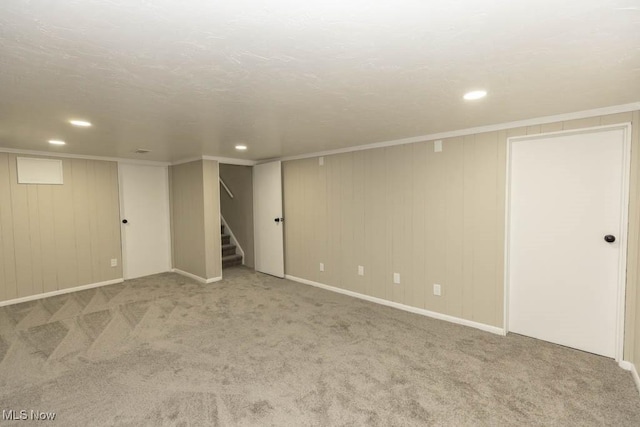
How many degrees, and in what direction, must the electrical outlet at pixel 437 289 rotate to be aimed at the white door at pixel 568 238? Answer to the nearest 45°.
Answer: approximately 135° to its left

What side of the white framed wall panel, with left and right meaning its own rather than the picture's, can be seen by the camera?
front

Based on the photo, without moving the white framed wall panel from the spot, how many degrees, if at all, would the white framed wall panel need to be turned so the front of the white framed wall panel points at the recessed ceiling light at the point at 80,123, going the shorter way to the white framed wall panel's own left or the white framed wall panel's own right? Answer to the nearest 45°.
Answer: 0° — it already faces it

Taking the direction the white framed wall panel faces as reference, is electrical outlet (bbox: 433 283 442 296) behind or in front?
in front

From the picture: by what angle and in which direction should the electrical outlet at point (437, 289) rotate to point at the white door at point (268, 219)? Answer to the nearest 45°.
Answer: approximately 45° to its right

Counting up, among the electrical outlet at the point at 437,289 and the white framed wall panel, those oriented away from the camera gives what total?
0

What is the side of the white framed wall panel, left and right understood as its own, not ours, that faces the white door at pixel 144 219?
left

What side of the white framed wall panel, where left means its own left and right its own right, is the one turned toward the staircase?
left

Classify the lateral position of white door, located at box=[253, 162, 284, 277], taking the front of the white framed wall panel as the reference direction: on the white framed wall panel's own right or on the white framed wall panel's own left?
on the white framed wall panel's own left

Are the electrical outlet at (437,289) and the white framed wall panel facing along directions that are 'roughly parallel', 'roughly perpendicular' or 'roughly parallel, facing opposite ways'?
roughly perpendicular

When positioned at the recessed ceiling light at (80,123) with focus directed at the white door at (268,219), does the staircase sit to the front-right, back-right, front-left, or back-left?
front-left

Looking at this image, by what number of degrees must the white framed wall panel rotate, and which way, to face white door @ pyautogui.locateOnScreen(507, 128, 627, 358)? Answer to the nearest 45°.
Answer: approximately 45° to its left

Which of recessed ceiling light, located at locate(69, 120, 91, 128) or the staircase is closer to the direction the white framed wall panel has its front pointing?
the recessed ceiling light

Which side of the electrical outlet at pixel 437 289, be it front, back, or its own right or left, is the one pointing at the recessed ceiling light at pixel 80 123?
front

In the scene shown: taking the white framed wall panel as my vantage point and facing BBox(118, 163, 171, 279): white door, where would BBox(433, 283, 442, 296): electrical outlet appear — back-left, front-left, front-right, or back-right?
front-right

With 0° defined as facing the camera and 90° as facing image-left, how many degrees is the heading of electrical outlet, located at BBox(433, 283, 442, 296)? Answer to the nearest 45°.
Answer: approximately 45°
